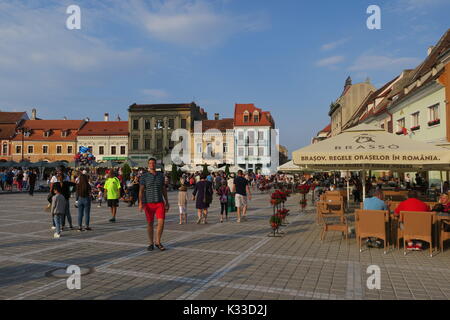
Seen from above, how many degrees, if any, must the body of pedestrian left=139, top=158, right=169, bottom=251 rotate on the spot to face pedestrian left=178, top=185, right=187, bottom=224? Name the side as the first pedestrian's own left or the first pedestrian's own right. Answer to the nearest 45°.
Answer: approximately 180°

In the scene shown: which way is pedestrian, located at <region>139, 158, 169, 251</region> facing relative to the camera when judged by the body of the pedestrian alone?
toward the camera

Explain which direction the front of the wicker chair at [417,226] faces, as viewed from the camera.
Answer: facing away from the viewer

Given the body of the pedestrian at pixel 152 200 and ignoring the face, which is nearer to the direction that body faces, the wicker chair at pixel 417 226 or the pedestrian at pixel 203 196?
the wicker chair

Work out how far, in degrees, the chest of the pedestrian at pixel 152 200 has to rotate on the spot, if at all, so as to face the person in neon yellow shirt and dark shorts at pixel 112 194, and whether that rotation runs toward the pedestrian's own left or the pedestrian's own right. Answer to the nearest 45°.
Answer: approximately 180°

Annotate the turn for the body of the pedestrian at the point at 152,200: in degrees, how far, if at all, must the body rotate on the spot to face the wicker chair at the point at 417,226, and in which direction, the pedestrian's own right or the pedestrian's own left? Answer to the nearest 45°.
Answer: approximately 90° to the pedestrian's own left

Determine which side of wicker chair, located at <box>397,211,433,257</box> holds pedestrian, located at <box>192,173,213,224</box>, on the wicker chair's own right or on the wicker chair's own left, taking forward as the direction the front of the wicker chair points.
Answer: on the wicker chair's own left

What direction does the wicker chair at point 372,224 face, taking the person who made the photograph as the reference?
facing away from the viewer
